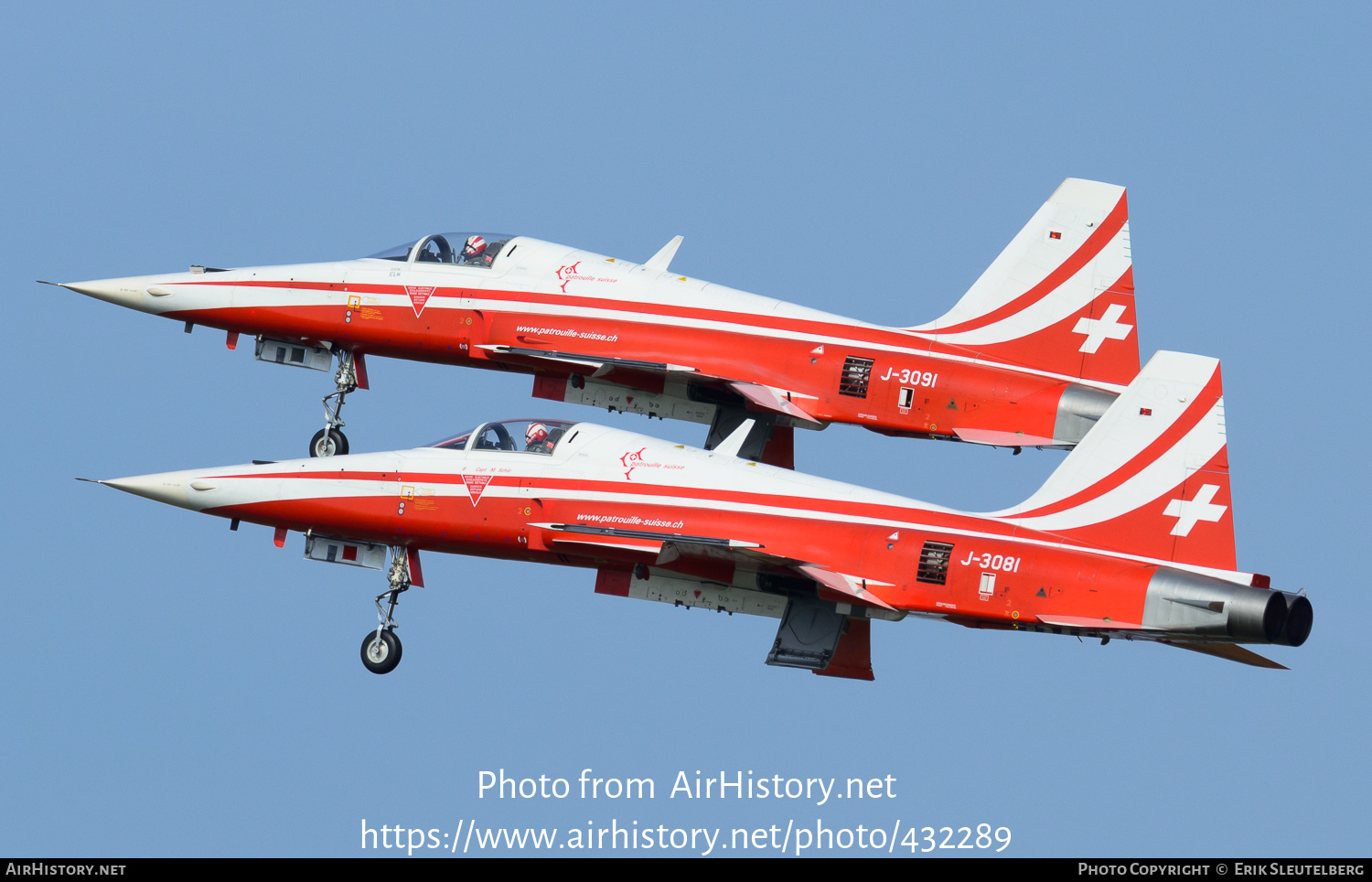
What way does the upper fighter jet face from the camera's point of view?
to the viewer's left

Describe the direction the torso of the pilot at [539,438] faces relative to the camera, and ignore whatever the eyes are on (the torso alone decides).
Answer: to the viewer's left

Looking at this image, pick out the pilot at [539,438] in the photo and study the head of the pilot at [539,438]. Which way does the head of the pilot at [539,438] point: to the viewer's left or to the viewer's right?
to the viewer's left

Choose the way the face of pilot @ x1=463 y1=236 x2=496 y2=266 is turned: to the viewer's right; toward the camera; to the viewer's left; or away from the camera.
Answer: to the viewer's left

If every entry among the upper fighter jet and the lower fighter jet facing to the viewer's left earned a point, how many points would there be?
2

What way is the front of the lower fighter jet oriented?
to the viewer's left
